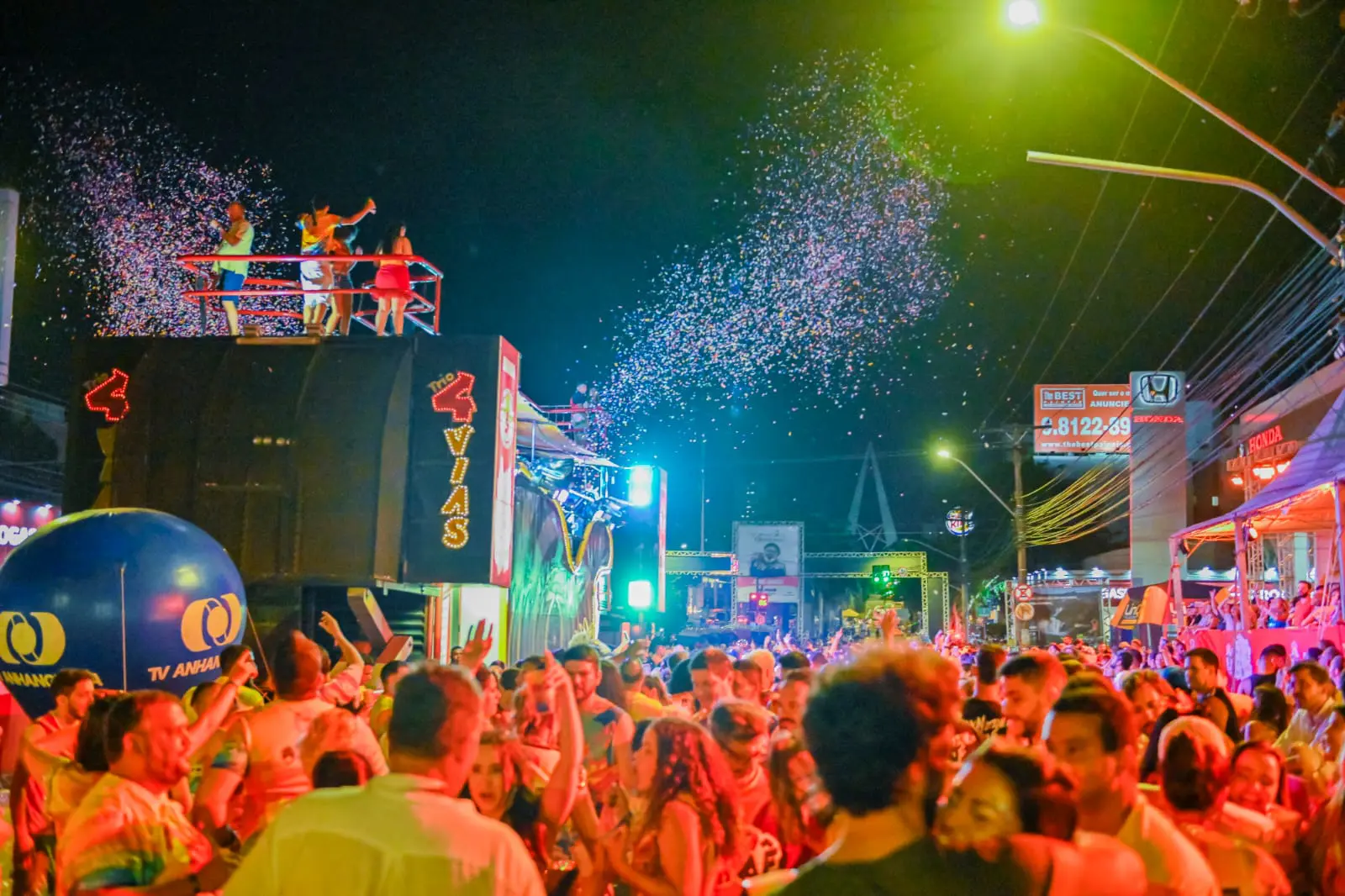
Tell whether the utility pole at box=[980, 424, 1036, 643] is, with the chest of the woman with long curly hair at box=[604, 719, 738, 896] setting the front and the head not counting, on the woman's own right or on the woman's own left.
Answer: on the woman's own right

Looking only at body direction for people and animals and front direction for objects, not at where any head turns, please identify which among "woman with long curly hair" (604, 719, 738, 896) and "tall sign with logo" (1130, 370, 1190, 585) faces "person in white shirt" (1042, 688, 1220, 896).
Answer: the tall sign with logo

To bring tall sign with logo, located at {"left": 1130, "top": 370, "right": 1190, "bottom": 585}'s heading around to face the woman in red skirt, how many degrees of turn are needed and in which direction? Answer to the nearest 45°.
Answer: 0° — it already faces them

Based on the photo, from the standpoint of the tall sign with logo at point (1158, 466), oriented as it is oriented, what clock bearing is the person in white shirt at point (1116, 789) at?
The person in white shirt is roughly at 12 o'clock from the tall sign with logo.

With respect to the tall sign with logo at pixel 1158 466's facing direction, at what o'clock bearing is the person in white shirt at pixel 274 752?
The person in white shirt is roughly at 12 o'clock from the tall sign with logo.

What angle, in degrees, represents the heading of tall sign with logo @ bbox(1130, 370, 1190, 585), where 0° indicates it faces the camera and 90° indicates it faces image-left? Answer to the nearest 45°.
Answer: approximately 0°
